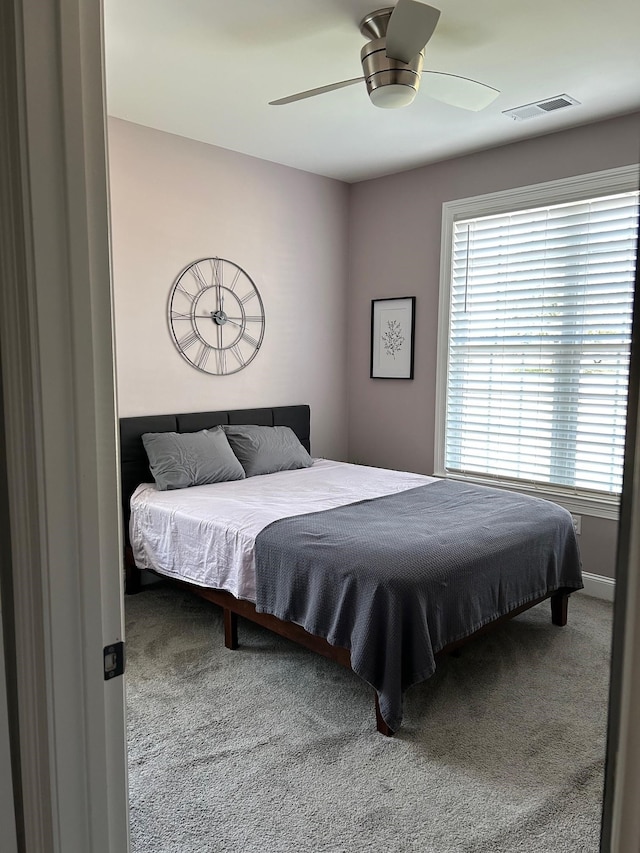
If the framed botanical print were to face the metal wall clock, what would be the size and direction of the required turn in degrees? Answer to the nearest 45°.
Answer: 0° — it already faces it

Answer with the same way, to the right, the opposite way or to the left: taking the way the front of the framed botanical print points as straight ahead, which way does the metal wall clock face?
to the left

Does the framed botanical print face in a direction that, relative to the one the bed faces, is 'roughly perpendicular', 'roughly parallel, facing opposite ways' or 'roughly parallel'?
roughly perpendicular

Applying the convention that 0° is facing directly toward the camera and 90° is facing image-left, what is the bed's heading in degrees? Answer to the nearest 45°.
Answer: approximately 315°

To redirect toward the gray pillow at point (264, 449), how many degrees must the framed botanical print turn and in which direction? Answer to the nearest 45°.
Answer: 0° — it already faces it

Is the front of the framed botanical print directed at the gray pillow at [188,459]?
yes

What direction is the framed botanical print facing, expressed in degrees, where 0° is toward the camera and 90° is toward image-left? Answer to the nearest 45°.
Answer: approximately 45°

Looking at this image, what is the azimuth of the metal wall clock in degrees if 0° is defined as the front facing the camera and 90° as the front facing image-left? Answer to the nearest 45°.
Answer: approximately 315°
